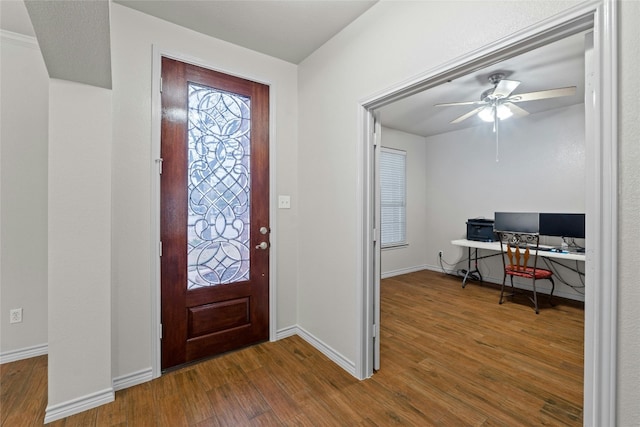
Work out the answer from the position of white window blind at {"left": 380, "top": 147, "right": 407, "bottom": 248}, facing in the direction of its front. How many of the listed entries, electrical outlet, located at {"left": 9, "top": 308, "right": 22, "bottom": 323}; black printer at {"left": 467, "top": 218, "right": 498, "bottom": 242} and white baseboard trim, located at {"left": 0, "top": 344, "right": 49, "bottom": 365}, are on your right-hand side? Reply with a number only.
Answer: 2

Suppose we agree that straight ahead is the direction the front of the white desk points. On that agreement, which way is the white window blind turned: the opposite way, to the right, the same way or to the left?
to the left

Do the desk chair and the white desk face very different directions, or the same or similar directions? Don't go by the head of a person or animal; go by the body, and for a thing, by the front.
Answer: very different directions

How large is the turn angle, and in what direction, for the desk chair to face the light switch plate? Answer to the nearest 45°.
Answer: approximately 180°

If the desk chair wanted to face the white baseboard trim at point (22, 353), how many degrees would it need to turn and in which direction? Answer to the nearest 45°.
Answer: approximately 180°

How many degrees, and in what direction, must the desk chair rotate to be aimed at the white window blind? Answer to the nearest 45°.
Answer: approximately 135° to its left

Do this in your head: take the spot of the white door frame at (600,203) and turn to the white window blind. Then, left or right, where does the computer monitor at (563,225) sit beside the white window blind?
right

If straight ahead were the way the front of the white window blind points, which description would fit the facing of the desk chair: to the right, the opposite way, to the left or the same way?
to the left

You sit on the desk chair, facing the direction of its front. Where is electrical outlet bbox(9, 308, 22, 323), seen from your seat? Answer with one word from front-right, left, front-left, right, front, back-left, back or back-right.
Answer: back

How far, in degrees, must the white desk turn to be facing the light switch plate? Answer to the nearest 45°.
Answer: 0° — it already faces it

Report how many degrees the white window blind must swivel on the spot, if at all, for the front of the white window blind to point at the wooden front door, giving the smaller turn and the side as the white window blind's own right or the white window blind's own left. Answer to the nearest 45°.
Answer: approximately 90° to the white window blind's own right

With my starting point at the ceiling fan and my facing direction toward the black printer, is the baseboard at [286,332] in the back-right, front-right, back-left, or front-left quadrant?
back-left
